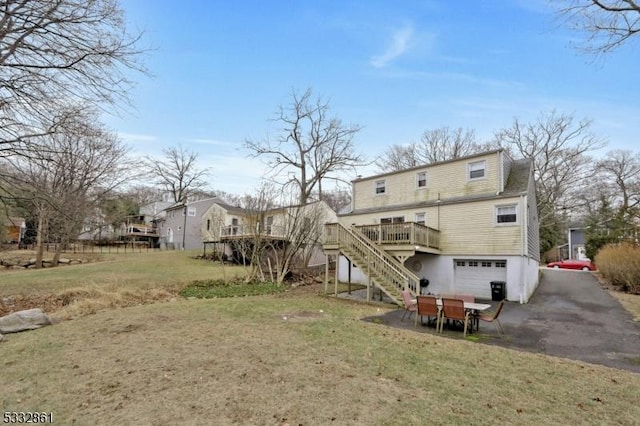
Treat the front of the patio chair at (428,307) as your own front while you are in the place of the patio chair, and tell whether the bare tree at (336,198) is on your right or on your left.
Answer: on your left

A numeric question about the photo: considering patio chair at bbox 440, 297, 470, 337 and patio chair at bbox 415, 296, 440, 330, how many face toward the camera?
0

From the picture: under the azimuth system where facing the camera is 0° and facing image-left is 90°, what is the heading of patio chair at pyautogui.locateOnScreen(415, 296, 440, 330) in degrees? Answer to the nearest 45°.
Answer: approximately 225°

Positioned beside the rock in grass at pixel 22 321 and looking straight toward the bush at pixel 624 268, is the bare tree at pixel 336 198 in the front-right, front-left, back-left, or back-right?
front-left

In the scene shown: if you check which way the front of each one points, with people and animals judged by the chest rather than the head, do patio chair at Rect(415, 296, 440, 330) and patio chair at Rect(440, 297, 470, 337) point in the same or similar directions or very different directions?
same or similar directions

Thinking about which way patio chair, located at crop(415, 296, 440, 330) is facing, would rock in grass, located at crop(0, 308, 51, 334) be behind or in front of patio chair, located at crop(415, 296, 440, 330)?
behind

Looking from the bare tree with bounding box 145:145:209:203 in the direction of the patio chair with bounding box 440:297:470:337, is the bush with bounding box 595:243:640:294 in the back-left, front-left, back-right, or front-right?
front-left

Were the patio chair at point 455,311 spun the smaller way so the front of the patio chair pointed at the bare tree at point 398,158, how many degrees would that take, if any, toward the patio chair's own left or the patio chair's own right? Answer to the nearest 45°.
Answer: approximately 45° to the patio chair's own left

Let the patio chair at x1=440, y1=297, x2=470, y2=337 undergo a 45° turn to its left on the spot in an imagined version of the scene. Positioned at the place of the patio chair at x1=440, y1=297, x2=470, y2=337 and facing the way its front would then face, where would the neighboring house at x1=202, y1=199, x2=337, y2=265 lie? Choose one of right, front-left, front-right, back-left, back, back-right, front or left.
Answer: front-left

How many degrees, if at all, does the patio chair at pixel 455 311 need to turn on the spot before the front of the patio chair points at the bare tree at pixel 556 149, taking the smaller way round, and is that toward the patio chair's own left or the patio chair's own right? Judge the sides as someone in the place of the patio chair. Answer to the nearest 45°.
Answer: approximately 45° to the patio chair's own left

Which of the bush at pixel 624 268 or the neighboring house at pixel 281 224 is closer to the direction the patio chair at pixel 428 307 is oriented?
the bush

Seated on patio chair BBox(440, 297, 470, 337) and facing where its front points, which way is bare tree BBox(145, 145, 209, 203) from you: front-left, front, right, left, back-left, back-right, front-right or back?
left

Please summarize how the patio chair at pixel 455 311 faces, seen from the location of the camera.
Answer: facing away from the viewer and to the right of the viewer

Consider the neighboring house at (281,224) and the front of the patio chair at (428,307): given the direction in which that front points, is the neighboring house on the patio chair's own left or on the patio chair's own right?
on the patio chair's own left

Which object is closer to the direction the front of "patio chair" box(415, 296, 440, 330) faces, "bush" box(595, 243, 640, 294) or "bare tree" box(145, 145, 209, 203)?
the bush

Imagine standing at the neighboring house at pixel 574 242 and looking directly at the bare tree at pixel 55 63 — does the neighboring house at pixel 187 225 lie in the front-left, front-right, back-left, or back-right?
front-right
